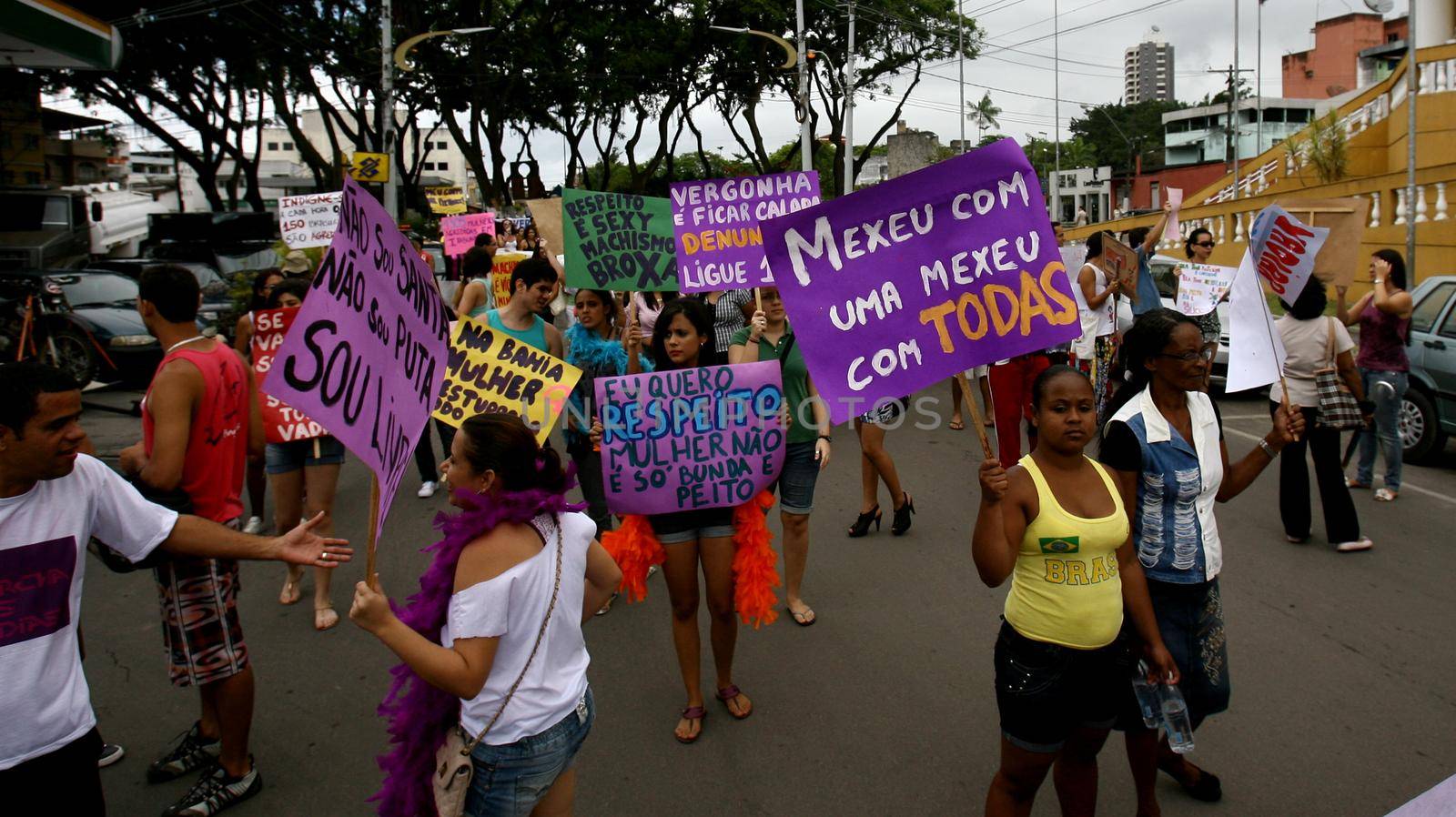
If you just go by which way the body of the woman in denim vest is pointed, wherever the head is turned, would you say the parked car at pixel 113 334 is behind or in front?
behind

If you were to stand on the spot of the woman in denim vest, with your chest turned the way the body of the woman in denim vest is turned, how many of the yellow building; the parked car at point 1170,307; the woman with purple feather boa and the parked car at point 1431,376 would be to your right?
1

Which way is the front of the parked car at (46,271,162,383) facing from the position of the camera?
facing the viewer and to the right of the viewer

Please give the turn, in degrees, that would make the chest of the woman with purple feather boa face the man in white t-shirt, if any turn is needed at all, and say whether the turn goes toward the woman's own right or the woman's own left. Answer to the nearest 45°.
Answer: approximately 45° to the woman's own left

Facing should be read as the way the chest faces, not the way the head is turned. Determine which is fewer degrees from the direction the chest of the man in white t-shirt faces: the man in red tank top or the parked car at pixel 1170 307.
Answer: the parked car

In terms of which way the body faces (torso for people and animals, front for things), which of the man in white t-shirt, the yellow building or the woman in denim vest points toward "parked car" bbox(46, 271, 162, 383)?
the yellow building

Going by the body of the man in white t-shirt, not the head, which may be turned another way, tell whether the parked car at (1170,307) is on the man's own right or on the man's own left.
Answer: on the man's own left

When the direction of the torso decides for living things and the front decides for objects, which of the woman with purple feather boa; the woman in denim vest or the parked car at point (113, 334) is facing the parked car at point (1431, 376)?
the parked car at point (113, 334)

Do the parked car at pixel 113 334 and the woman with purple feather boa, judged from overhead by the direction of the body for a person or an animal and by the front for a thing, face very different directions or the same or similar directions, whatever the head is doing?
very different directions

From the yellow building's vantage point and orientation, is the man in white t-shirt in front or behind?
in front

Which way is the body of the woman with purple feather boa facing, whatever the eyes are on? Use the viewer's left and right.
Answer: facing away from the viewer and to the left of the viewer

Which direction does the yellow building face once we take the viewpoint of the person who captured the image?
facing the viewer and to the left of the viewer

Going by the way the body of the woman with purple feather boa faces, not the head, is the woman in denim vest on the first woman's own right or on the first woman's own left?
on the first woman's own right

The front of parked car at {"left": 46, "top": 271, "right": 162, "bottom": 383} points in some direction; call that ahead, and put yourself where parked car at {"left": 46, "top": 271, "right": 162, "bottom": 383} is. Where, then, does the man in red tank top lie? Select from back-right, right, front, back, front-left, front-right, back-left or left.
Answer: front-right
